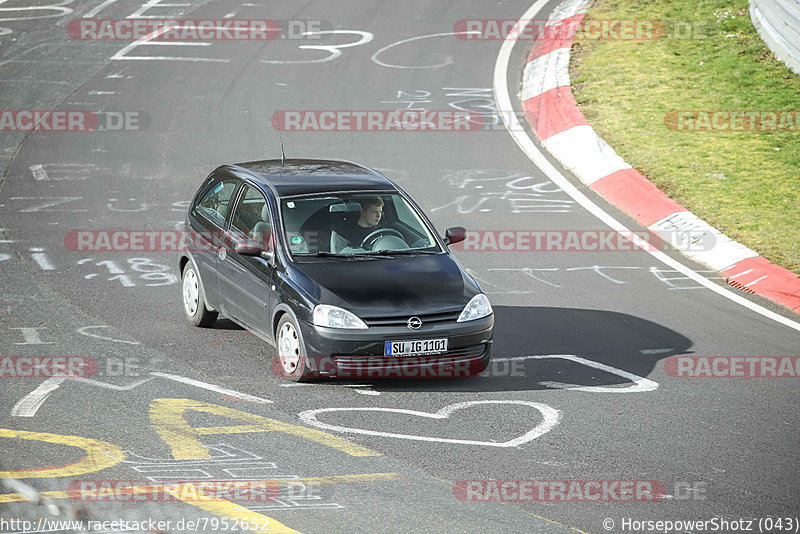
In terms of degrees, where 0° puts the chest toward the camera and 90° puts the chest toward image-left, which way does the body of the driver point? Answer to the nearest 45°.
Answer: approximately 315°

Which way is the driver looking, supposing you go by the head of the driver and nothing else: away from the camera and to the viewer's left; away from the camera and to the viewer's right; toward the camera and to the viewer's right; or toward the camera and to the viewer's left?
toward the camera and to the viewer's right

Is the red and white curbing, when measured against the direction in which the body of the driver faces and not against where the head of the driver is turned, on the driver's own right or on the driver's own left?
on the driver's own left

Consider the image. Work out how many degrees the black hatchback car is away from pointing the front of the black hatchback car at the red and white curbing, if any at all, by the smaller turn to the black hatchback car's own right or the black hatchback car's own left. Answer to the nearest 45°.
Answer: approximately 90° to the black hatchback car's own left
